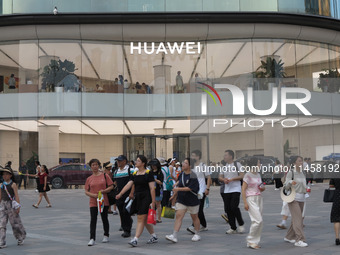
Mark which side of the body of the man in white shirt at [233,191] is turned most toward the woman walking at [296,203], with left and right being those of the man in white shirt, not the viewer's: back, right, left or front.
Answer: left

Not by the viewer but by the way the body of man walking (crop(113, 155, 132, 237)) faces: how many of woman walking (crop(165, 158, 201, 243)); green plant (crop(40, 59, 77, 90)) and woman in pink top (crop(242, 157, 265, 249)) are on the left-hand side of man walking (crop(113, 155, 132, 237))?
2

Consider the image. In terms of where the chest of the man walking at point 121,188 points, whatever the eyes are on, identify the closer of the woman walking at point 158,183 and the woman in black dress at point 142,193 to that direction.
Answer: the woman in black dress

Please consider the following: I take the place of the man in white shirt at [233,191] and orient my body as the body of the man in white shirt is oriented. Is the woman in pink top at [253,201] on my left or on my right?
on my left

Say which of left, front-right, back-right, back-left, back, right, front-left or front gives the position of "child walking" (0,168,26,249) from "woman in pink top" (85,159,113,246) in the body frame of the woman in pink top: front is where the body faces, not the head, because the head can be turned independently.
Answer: right
